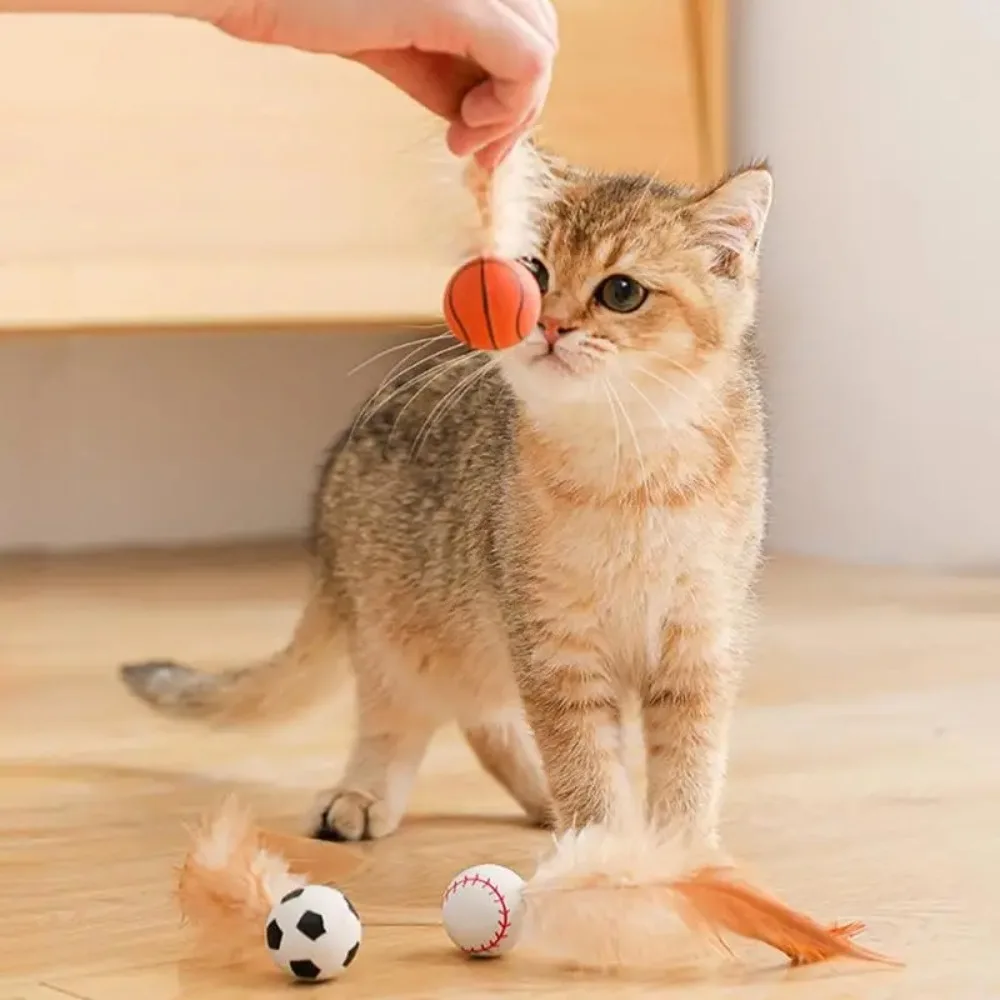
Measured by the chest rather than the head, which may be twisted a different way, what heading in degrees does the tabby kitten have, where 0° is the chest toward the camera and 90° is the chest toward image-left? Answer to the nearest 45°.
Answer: approximately 315°
